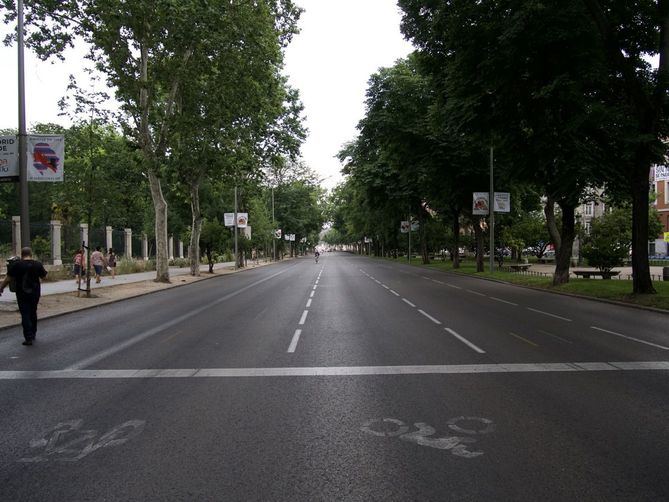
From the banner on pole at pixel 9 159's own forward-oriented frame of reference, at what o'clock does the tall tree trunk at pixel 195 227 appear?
The tall tree trunk is roughly at 7 o'clock from the banner on pole.

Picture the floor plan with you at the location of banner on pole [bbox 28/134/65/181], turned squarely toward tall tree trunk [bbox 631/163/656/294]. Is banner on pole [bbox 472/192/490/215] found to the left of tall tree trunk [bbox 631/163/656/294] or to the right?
left

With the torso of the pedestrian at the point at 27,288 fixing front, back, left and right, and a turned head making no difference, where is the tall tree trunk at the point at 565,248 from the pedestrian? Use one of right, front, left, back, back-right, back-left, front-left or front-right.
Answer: right

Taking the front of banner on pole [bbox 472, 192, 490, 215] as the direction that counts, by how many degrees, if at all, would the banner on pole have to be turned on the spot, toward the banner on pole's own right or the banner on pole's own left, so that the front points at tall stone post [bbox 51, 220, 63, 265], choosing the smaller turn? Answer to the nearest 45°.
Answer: approximately 90° to the banner on pole's own right

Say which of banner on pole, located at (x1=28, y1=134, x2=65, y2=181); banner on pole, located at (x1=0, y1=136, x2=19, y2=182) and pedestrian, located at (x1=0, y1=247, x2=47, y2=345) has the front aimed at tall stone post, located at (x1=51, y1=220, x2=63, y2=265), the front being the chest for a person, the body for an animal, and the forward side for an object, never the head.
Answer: the pedestrian

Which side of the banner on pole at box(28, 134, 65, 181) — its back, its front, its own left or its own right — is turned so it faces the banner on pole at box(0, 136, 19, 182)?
right

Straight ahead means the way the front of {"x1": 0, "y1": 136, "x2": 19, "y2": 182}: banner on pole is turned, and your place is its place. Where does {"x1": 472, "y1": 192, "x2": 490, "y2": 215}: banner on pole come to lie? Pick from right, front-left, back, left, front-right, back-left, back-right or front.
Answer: left

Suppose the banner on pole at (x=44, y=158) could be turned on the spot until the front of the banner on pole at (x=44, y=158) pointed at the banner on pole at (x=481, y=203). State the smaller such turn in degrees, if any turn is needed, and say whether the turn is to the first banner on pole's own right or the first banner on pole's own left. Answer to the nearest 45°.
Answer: approximately 90° to the first banner on pole's own left

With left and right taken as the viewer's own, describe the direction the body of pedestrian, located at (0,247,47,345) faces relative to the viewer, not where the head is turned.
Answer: facing away from the viewer

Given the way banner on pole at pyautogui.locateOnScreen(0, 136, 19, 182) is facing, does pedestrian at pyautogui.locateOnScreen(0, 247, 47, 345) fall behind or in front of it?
in front

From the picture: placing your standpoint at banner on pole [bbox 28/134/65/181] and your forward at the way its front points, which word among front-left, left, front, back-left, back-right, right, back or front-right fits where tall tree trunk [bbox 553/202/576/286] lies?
left

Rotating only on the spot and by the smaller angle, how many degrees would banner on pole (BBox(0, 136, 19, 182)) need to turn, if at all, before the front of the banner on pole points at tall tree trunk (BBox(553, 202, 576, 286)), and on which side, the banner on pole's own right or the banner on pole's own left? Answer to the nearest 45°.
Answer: approximately 90° to the banner on pole's own left

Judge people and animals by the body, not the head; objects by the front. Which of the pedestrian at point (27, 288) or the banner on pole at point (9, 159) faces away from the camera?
the pedestrian
